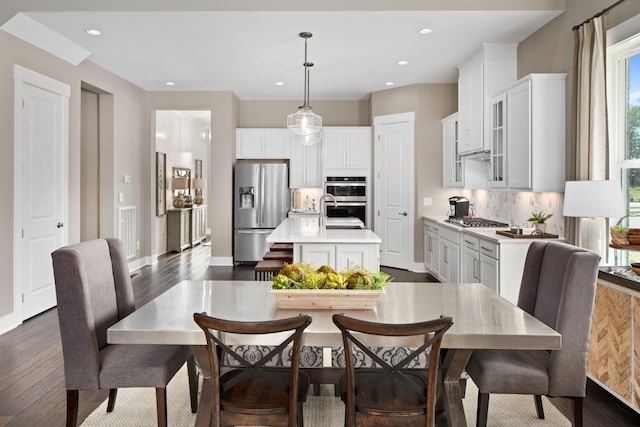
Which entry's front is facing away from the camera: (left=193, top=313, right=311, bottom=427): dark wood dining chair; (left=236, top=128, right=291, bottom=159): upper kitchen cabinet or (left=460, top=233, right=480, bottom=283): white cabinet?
the dark wood dining chair

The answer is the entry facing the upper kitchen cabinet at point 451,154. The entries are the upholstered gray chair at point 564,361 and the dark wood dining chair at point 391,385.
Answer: the dark wood dining chair

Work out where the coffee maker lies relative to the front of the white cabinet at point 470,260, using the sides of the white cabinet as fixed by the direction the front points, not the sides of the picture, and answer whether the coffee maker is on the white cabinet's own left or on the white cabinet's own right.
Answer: on the white cabinet's own right

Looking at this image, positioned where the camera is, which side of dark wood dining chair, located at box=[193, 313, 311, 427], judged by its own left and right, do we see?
back

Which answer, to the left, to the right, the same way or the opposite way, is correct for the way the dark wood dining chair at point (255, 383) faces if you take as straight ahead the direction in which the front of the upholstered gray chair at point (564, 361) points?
to the right

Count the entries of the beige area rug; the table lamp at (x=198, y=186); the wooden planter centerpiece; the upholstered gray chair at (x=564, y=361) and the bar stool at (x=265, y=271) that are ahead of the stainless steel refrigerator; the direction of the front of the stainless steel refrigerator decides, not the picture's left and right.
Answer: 4

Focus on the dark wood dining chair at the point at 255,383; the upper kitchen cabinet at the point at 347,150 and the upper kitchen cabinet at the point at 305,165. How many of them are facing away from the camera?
1

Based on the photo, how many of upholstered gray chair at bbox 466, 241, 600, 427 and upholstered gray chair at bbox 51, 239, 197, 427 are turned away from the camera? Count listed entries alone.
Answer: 0

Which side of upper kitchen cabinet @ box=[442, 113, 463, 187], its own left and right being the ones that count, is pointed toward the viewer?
left

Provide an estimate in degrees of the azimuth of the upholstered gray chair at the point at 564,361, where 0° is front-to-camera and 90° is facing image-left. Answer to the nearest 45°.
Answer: approximately 45°
